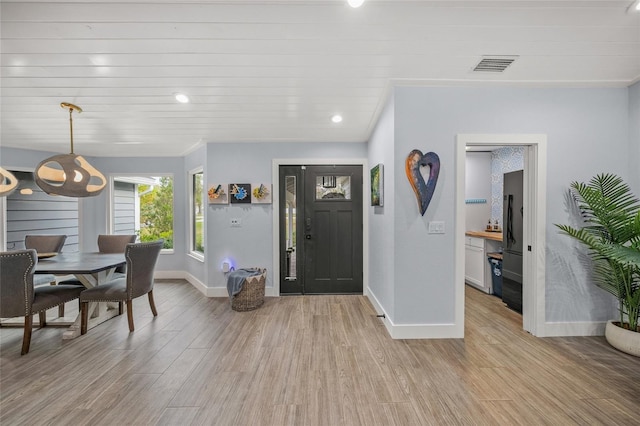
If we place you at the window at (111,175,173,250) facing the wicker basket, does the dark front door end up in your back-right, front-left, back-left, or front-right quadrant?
front-left

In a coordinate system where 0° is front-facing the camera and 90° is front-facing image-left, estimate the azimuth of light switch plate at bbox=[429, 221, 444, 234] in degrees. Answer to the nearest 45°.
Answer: approximately 0°

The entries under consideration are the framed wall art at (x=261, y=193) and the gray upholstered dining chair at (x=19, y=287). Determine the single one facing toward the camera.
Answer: the framed wall art

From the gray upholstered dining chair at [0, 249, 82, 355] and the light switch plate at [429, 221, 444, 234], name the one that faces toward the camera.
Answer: the light switch plate

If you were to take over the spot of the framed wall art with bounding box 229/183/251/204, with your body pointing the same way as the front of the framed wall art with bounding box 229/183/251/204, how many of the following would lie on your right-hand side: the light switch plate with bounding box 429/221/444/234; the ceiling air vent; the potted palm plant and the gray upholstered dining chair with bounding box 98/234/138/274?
1

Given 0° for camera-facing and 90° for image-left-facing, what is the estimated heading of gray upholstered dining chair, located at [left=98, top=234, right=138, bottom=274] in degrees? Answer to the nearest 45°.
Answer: approximately 0°

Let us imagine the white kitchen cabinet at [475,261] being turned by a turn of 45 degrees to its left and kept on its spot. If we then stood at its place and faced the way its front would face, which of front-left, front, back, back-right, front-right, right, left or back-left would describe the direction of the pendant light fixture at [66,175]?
front-right

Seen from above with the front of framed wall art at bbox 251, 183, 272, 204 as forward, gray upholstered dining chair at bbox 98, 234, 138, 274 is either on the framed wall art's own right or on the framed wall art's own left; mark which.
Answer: on the framed wall art's own right

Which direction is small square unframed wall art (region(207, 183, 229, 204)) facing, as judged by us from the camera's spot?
facing the viewer

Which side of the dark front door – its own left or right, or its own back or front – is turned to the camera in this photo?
front

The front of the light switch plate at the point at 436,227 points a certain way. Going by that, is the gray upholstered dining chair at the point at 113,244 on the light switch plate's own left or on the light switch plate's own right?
on the light switch plate's own right

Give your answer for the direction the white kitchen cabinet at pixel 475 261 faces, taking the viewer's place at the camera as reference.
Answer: facing the viewer and to the left of the viewer

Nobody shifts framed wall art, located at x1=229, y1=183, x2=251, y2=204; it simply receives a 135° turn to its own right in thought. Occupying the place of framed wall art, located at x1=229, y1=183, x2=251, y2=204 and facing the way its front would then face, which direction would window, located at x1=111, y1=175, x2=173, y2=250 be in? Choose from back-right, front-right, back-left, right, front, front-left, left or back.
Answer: front
